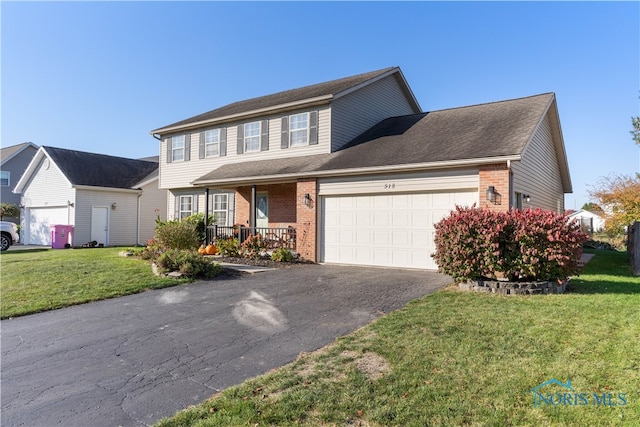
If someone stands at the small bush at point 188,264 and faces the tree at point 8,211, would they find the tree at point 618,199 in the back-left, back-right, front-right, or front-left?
back-right

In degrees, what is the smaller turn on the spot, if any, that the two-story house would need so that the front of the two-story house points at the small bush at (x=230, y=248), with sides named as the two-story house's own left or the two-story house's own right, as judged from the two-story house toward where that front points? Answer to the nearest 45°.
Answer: approximately 45° to the two-story house's own right

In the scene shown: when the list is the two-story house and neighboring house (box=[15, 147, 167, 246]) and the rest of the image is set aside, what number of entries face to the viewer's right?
0

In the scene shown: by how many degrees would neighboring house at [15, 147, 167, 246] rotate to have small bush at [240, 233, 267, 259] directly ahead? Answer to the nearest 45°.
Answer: approximately 45° to its left

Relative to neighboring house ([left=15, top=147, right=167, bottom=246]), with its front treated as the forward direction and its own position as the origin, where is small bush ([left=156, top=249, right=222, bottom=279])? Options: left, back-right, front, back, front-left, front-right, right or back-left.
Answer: front-left

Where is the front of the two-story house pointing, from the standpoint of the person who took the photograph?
facing the viewer and to the left of the viewer

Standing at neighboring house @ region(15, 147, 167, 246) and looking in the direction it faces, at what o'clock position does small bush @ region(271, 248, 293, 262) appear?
The small bush is roughly at 10 o'clock from the neighboring house.

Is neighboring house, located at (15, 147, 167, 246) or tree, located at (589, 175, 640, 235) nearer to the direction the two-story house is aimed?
the neighboring house

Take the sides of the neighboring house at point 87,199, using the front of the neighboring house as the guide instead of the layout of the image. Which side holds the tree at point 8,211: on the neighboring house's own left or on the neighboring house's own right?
on the neighboring house's own right

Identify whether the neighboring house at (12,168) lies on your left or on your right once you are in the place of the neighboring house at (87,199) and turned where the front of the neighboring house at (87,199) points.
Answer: on your right

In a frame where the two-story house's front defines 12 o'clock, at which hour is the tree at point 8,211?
The tree is roughly at 2 o'clock from the two-story house.

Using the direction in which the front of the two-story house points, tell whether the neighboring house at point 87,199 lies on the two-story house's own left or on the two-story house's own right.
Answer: on the two-story house's own right

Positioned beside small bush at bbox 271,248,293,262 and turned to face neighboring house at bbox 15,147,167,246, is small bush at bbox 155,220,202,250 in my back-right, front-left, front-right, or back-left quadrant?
front-left

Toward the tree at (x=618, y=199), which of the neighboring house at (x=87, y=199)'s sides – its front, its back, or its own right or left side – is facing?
left
